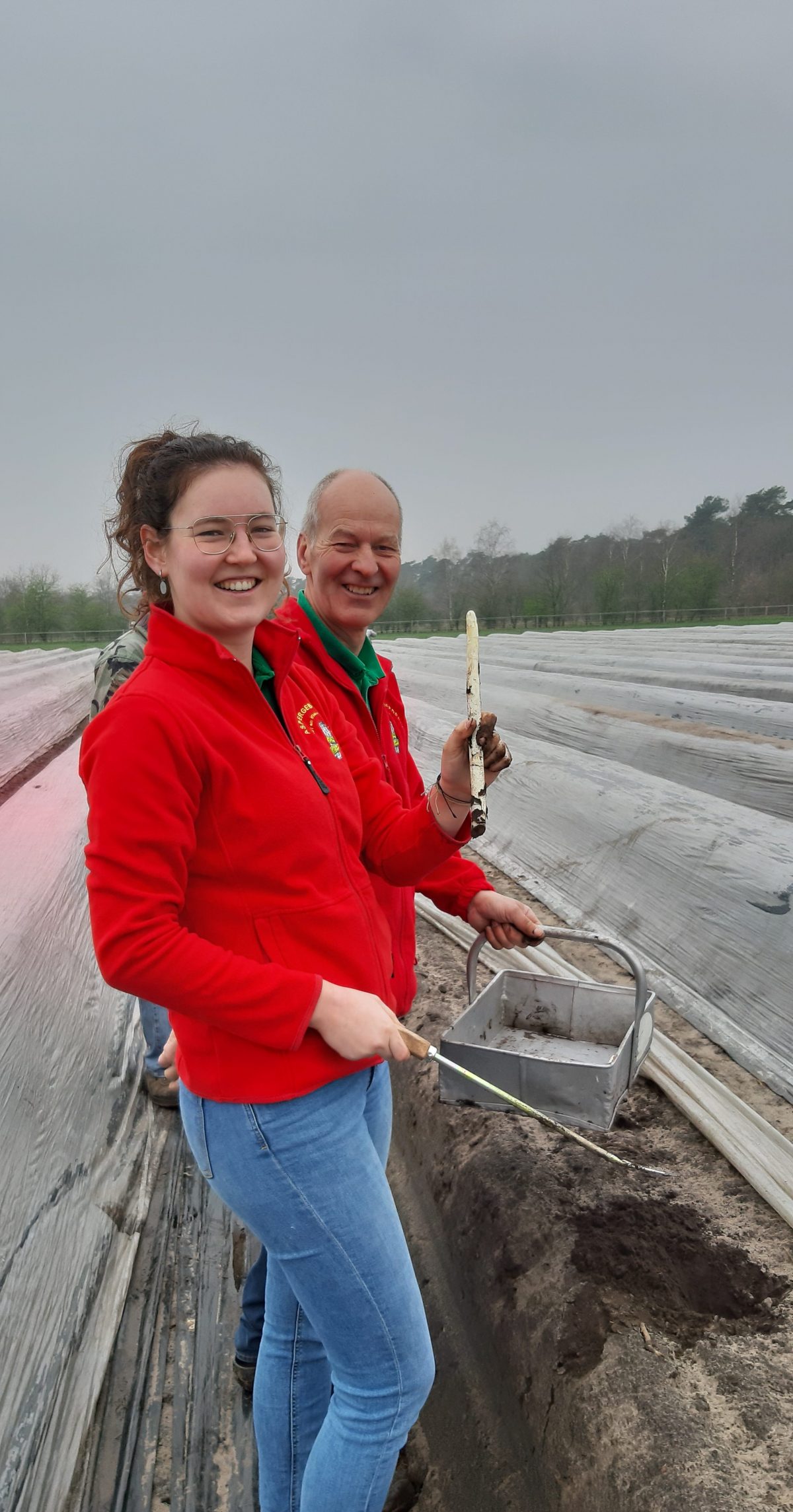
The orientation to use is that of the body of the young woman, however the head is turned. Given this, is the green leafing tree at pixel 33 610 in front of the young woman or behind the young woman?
behind

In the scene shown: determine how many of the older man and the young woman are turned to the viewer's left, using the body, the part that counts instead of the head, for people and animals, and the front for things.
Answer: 0

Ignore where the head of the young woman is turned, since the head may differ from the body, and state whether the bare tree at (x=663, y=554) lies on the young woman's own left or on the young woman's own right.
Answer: on the young woman's own left

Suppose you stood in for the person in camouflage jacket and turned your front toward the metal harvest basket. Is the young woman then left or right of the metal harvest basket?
right

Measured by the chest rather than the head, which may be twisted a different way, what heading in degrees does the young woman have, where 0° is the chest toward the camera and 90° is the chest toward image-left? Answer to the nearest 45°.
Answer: approximately 315°

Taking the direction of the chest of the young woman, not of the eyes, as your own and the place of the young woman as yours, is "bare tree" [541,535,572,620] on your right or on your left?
on your left

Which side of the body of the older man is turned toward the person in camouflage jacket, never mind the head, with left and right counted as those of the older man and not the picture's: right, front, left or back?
back

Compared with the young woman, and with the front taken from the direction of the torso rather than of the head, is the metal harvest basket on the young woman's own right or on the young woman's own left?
on the young woman's own left
